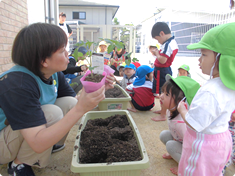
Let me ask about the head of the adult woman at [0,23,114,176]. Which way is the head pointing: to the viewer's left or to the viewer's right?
to the viewer's right

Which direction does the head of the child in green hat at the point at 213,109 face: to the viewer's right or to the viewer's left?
to the viewer's left

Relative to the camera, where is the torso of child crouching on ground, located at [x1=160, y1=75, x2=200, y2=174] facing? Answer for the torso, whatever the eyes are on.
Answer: to the viewer's left

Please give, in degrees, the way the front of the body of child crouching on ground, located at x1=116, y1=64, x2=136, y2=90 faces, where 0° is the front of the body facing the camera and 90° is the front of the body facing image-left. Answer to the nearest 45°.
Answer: approximately 45°

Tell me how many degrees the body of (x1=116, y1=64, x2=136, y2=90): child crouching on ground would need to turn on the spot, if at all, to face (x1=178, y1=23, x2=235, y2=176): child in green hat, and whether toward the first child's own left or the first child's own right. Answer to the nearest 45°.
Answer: approximately 45° to the first child's own left
